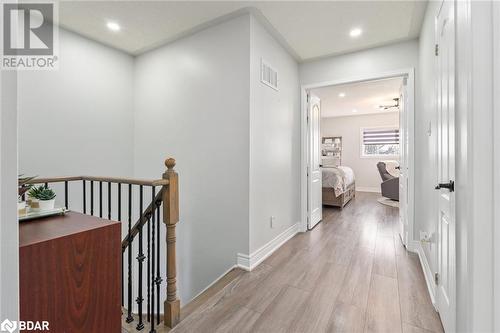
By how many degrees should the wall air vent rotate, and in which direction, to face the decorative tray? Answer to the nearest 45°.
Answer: approximately 90° to its right

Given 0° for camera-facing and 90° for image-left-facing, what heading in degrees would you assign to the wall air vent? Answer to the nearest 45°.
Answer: approximately 315°

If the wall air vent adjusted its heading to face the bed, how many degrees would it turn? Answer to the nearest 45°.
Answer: approximately 90° to its left

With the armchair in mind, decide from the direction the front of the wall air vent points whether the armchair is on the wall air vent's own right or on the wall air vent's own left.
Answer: on the wall air vent's own left

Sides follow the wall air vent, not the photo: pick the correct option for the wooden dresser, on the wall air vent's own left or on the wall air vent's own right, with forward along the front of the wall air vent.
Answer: on the wall air vent's own right

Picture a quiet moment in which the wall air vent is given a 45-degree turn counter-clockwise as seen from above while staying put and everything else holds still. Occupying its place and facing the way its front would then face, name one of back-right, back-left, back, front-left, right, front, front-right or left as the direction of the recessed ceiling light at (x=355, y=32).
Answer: front

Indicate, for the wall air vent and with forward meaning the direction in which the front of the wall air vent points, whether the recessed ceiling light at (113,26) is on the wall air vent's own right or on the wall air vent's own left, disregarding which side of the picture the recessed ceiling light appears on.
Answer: on the wall air vent's own right

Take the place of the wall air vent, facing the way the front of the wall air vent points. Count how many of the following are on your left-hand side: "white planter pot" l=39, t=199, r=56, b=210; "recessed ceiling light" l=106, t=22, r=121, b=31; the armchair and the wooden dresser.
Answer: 1

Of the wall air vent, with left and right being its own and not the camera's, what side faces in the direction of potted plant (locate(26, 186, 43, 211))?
right

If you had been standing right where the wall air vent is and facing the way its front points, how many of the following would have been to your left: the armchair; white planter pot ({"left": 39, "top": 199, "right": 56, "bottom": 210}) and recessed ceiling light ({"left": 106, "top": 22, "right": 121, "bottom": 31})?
1

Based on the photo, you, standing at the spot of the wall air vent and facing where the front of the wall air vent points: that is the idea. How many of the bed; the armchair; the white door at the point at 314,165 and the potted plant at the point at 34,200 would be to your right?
1
